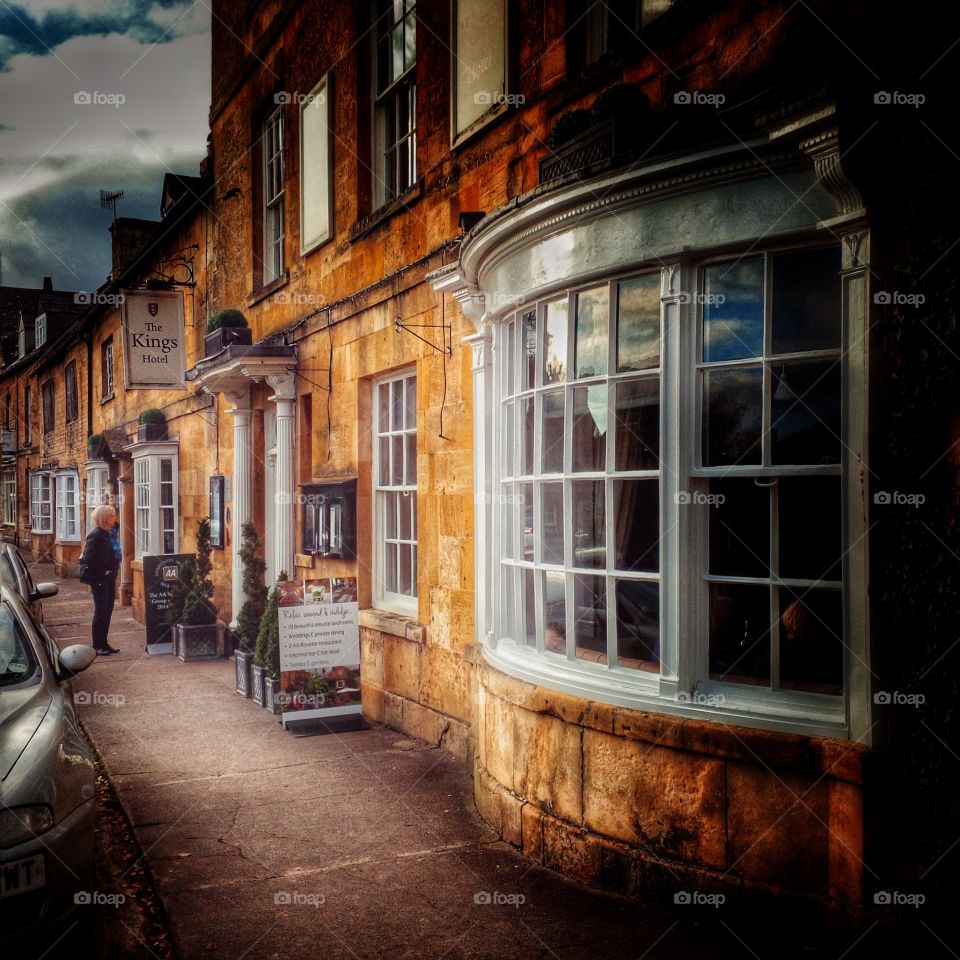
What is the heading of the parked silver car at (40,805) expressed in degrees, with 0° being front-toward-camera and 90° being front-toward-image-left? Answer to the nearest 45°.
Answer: approximately 0°

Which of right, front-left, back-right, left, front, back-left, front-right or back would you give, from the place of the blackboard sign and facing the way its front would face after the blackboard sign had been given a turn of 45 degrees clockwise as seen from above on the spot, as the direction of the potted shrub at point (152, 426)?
back-right

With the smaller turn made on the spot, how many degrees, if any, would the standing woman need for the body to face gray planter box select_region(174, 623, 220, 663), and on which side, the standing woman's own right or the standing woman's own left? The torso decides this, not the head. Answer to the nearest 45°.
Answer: approximately 45° to the standing woman's own right

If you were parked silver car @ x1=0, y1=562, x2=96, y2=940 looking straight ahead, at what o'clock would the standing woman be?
The standing woman is roughly at 6 o'clock from the parked silver car.

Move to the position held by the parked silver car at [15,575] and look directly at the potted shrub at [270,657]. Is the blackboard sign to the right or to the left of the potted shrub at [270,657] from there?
left

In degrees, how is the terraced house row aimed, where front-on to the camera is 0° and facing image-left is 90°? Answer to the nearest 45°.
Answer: approximately 45°

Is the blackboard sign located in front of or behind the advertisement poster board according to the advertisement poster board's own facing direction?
behind

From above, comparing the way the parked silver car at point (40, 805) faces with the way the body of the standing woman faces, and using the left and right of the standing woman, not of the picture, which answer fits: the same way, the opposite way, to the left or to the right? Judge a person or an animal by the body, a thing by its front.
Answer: to the right

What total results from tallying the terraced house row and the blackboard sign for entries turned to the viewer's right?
0

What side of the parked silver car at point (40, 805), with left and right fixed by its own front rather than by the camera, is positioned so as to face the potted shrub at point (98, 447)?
back
